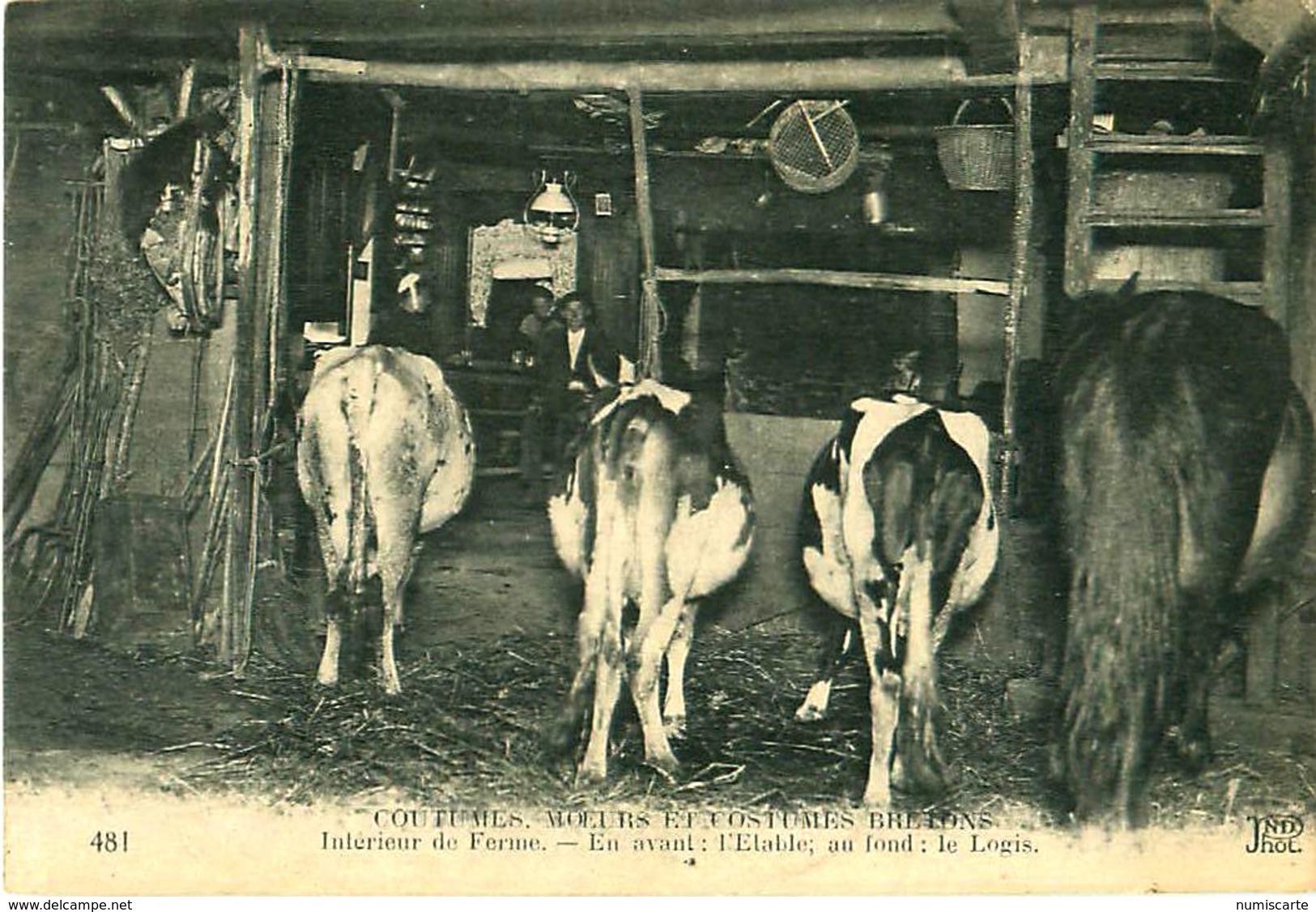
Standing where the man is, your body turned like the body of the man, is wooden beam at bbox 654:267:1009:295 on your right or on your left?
on your left

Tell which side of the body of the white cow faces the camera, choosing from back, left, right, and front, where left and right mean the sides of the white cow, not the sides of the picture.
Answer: back

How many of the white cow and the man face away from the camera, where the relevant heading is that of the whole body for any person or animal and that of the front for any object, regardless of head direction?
1

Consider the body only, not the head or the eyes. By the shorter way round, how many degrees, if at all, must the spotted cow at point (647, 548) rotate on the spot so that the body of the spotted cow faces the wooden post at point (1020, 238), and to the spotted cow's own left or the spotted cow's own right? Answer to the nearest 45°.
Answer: approximately 90° to the spotted cow's own right

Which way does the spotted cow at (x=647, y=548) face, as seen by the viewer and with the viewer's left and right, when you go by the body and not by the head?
facing away from the viewer

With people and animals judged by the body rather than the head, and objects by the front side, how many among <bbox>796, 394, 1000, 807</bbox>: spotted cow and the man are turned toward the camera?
1

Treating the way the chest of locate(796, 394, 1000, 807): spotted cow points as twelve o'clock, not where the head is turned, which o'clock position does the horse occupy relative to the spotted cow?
The horse is roughly at 3 o'clock from the spotted cow.

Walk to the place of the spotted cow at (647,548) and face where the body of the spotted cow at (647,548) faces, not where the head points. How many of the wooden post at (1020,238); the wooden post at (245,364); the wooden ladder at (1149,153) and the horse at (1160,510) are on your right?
3

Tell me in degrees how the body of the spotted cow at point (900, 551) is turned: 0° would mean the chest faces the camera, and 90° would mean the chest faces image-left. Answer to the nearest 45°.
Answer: approximately 180°

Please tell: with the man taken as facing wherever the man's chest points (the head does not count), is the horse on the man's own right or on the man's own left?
on the man's own left
